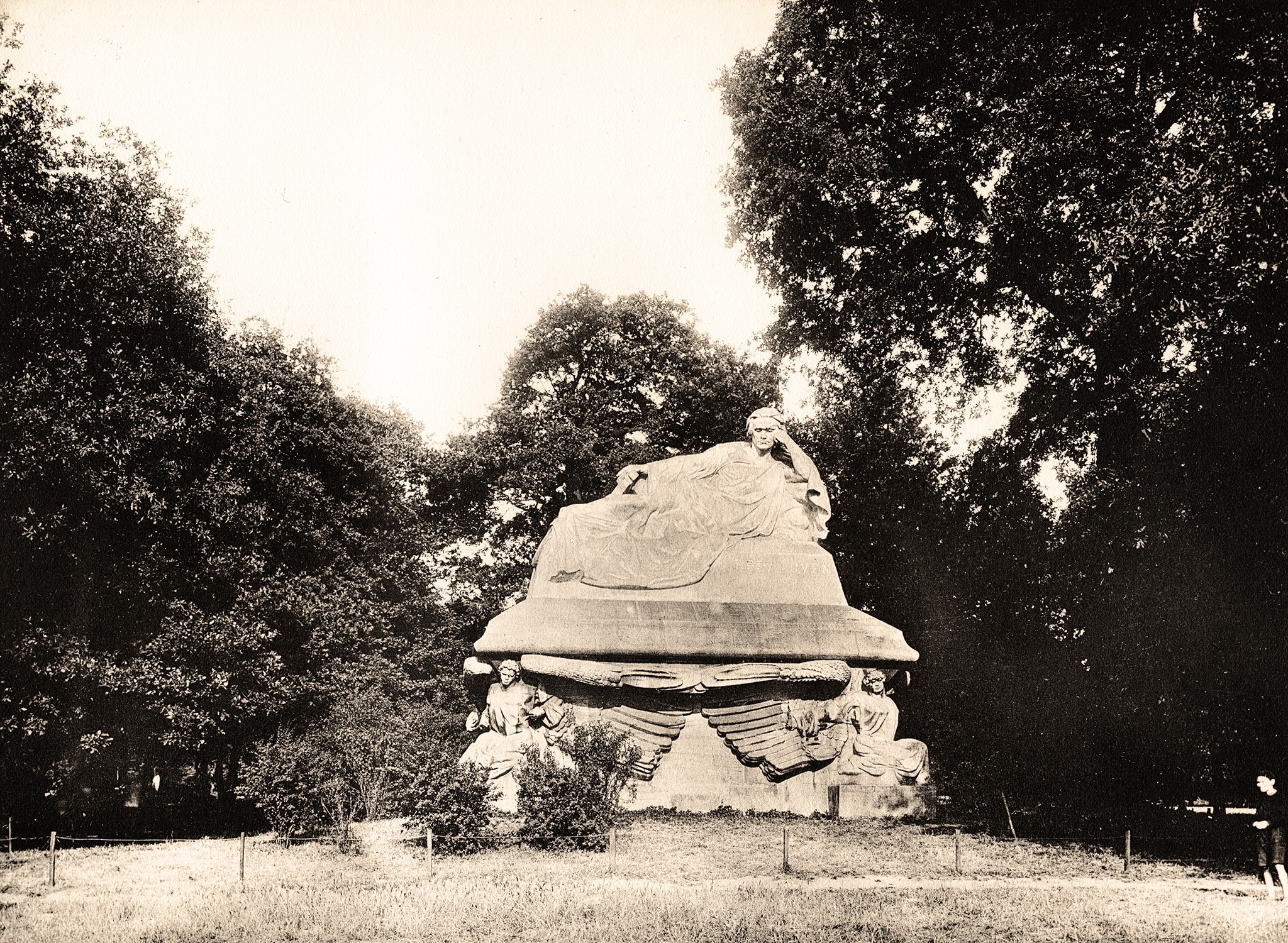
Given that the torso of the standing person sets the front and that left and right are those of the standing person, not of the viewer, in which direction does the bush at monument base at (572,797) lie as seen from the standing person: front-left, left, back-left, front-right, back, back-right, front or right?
front-right

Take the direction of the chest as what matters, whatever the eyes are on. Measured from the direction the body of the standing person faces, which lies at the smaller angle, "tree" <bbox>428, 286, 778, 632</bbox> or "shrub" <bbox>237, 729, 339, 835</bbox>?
the shrub

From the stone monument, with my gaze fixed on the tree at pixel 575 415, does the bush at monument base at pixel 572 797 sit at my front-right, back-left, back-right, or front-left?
back-left

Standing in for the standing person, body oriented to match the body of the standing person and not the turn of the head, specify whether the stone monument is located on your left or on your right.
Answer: on your right

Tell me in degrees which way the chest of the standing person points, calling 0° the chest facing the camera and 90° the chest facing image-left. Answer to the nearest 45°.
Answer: approximately 45°

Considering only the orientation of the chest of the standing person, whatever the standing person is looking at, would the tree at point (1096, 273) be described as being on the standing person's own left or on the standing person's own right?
on the standing person's own right

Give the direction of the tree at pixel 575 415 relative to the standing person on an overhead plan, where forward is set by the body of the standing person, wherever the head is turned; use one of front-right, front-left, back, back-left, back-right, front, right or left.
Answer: right
